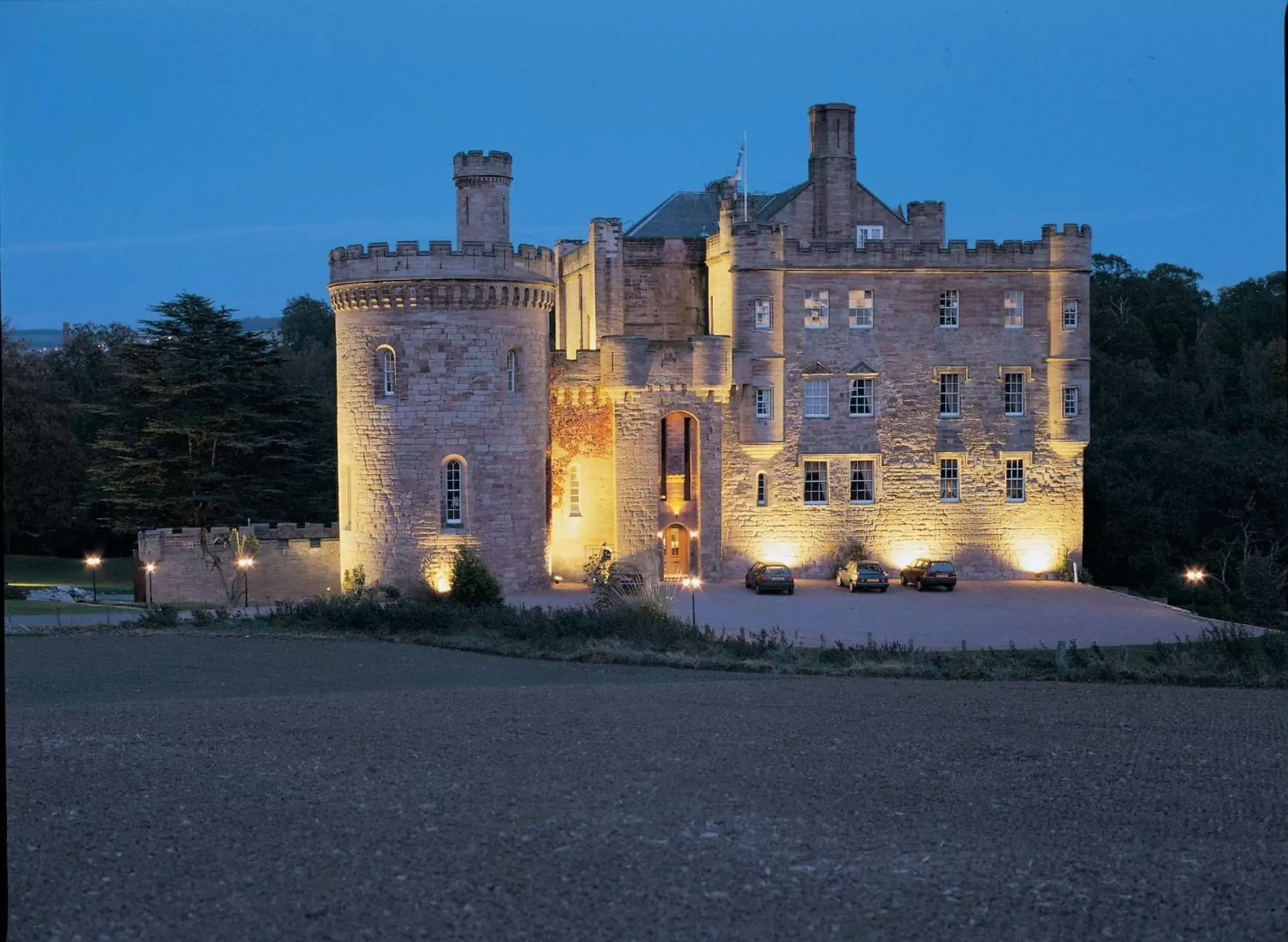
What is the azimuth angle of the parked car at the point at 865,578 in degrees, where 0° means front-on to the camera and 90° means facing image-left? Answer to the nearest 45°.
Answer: approximately 135°

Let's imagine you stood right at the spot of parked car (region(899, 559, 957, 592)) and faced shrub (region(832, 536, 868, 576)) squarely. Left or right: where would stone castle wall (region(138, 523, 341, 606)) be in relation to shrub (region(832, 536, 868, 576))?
left

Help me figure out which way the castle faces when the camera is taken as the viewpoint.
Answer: facing the viewer

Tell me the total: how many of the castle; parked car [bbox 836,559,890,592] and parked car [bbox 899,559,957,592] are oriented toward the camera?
1

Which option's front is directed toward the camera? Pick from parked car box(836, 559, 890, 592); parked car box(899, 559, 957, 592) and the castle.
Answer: the castle

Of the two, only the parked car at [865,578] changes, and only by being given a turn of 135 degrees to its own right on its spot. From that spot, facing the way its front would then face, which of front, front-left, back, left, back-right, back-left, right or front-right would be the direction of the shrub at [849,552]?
left

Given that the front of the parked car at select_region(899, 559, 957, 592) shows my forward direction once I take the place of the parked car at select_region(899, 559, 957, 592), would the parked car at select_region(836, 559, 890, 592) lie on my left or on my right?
on my left

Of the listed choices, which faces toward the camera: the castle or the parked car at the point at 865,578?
the castle
